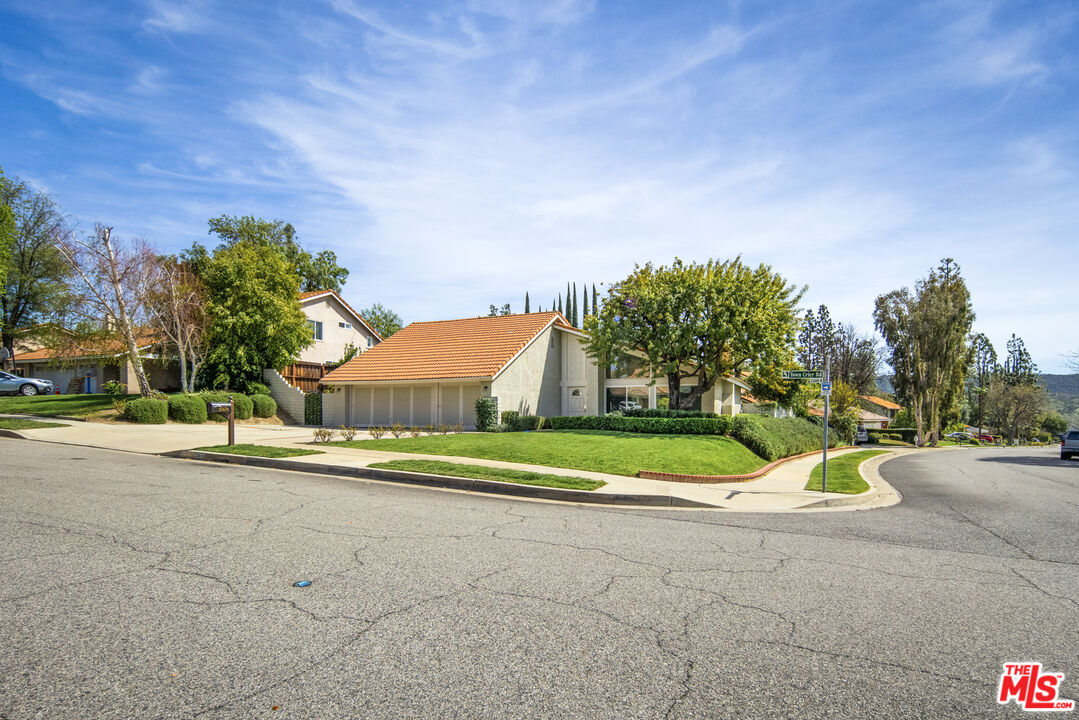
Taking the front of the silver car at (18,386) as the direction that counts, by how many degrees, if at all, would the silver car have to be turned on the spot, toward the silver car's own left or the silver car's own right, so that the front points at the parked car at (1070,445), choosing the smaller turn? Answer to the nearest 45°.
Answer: approximately 45° to the silver car's own right

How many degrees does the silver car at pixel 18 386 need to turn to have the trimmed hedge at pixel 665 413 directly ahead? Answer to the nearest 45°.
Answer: approximately 45° to its right

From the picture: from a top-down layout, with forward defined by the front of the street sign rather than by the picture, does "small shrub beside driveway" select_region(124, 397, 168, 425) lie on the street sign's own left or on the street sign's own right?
on the street sign's own right

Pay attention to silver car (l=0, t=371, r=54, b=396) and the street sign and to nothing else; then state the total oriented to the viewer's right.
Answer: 1

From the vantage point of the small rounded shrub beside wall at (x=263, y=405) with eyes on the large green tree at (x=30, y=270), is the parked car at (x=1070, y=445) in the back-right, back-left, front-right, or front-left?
back-right

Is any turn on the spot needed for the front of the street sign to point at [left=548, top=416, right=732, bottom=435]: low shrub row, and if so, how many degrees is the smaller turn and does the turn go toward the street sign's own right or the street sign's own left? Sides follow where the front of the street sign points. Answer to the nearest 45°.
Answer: approximately 135° to the street sign's own right

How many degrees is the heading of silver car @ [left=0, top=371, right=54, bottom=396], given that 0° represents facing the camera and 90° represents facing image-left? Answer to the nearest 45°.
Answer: approximately 270°
